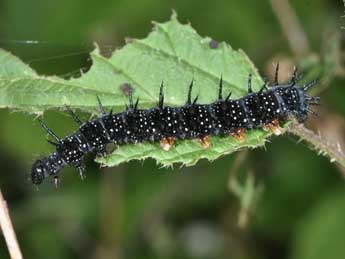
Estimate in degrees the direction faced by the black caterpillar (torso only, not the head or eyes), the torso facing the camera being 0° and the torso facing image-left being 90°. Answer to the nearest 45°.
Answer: approximately 90°

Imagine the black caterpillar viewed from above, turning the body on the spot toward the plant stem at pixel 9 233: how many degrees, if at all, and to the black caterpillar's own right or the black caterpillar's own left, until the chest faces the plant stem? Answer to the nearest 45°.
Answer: approximately 45° to the black caterpillar's own left

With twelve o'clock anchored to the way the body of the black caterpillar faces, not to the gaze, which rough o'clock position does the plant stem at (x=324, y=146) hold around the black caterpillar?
The plant stem is roughly at 7 o'clock from the black caterpillar.
